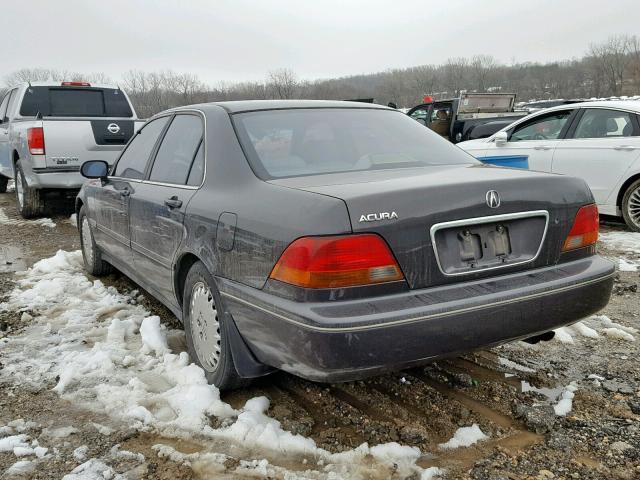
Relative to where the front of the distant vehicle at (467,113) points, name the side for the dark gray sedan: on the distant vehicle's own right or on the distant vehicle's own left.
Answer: on the distant vehicle's own left

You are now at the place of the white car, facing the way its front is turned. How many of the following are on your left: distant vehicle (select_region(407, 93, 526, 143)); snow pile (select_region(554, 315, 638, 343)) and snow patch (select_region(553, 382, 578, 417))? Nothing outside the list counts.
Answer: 2

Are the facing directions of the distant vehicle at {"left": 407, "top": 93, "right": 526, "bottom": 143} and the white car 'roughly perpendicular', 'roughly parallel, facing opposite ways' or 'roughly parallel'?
roughly parallel

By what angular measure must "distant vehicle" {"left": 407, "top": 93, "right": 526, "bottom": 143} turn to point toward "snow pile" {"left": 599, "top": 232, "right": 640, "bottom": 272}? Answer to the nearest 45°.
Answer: approximately 90° to its left

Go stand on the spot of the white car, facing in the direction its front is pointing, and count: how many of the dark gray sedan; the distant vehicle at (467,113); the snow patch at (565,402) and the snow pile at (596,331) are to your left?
3

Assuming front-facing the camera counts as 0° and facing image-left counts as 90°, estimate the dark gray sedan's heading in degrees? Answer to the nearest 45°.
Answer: approximately 135°

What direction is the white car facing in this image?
to the viewer's left

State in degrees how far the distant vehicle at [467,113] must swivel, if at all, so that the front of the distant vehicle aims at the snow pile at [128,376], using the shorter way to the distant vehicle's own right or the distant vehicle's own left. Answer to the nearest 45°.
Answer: approximately 90° to the distant vehicle's own left

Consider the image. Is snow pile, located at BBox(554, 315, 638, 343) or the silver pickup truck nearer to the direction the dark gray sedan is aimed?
the silver pickup truck

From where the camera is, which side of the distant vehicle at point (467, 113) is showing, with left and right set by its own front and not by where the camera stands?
left

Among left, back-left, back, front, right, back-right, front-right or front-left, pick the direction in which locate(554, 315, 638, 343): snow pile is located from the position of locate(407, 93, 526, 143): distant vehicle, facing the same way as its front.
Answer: left

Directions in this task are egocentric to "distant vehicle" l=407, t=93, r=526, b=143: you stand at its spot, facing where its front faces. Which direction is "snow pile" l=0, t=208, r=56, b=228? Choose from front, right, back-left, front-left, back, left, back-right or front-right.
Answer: front-left

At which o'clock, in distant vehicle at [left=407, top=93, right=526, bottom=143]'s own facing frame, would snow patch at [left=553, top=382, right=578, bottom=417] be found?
The snow patch is roughly at 9 o'clock from the distant vehicle.

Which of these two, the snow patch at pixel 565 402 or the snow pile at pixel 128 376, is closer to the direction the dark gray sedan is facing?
the snow pile
